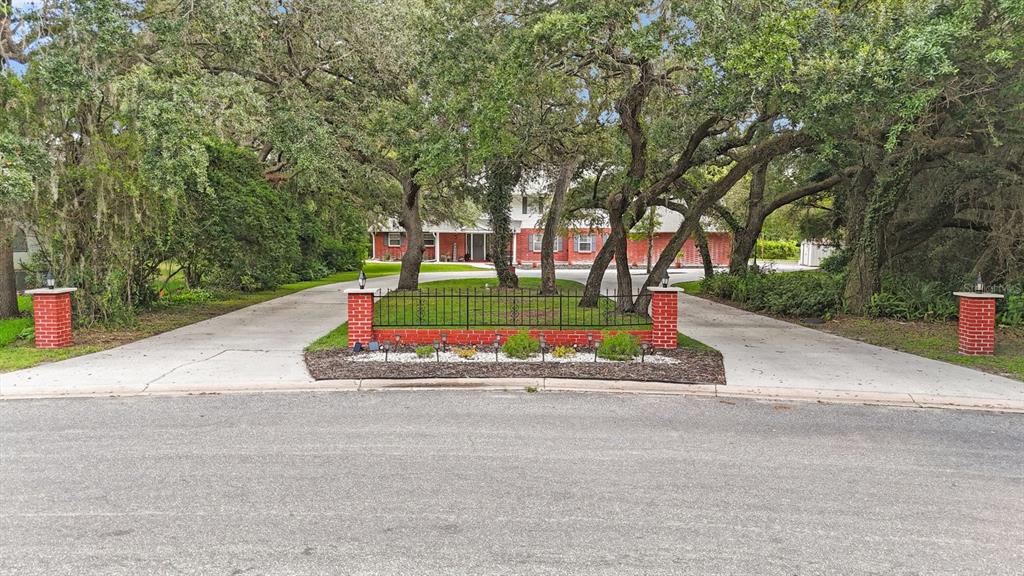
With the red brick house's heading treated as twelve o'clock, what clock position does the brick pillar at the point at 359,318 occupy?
The brick pillar is roughly at 12 o'clock from the red brick house.

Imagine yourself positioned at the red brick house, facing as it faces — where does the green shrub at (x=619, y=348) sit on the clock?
The green shrub is roughly at 12 o'clock from the red brick house.

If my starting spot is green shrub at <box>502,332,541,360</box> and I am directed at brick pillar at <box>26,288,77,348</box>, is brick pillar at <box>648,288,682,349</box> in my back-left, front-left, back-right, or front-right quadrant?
back-right

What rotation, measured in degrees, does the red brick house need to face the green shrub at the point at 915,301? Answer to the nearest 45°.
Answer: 0° — it already faces it

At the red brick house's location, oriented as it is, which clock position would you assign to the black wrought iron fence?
The black wrought iron fence is roughly at 12 o'clock from the red brick house.

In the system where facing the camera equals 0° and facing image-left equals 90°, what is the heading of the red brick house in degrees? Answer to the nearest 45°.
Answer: approximately 0°

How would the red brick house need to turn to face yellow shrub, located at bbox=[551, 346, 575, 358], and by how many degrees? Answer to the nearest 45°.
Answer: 0° — it already faces it

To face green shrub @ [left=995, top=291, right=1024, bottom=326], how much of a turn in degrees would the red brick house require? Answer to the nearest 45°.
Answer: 0° — it already faces it

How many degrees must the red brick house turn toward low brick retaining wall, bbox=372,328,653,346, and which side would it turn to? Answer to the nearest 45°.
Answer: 0° — it already faces it

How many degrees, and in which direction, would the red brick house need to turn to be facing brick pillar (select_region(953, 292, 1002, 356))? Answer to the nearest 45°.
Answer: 0° — it already faces it

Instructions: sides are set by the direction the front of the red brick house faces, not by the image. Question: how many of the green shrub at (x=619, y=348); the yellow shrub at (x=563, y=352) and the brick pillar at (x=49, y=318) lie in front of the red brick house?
3
